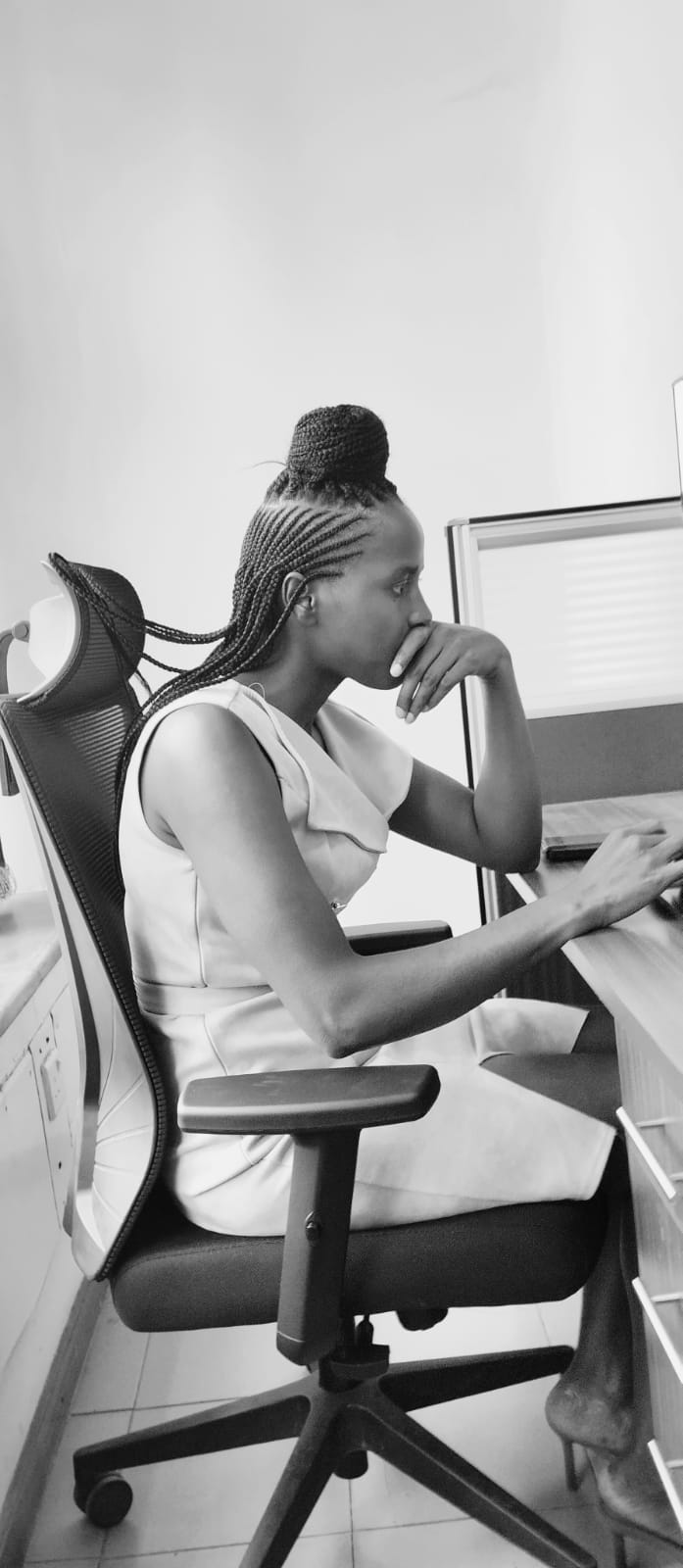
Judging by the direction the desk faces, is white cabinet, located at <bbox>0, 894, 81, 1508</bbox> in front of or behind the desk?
in front

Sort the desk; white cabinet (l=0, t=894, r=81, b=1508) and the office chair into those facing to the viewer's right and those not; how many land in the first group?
2

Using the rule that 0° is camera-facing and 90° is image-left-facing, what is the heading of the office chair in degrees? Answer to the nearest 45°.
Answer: approximately 270°

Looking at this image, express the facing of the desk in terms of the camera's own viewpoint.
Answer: facing to the left of the viewer

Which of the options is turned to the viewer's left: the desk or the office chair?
the desk

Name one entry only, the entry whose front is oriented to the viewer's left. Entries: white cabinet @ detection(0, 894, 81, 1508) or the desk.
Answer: the desk

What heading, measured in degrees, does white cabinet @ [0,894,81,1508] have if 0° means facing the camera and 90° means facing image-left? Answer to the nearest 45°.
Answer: approximately 270°

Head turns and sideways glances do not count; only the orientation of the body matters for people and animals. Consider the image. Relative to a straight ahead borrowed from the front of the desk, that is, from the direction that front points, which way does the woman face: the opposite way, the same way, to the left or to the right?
the opposite way

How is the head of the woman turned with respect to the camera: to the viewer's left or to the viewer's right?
to the viewer's right

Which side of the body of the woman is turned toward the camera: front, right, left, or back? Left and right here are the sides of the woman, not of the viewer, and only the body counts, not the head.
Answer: right

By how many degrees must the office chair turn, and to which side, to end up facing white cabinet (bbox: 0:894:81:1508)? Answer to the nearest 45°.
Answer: approximately 135° to its left
